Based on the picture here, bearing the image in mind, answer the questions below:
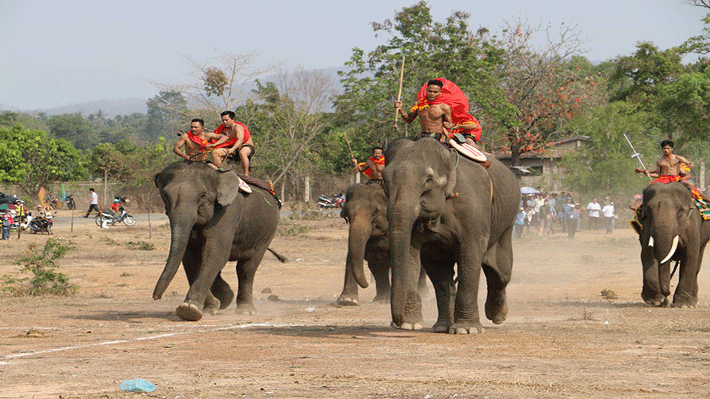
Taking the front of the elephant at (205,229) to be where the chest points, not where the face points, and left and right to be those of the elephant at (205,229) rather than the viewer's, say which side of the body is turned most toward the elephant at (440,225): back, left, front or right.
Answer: left

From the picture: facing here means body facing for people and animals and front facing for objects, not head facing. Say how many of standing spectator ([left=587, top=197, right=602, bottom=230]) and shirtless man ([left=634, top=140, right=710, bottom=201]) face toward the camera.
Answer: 2

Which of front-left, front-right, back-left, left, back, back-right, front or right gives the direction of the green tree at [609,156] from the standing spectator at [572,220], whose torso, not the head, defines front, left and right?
back

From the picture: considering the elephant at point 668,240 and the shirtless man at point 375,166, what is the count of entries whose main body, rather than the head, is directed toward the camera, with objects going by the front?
2

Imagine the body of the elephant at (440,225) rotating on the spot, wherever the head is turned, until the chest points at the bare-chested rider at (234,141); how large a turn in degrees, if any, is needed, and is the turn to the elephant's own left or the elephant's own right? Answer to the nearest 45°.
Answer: approximately 90° to the elephant's own right

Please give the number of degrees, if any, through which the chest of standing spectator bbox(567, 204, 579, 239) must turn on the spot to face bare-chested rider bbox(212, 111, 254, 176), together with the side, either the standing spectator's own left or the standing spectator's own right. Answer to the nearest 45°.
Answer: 0° — they already face them

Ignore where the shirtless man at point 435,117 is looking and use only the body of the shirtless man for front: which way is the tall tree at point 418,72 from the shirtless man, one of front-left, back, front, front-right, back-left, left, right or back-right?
back-right

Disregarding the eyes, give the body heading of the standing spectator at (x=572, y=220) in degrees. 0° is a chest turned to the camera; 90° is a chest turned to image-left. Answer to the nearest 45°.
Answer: approximately 0°

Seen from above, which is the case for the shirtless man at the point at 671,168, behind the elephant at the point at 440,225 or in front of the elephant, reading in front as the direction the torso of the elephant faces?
behind
